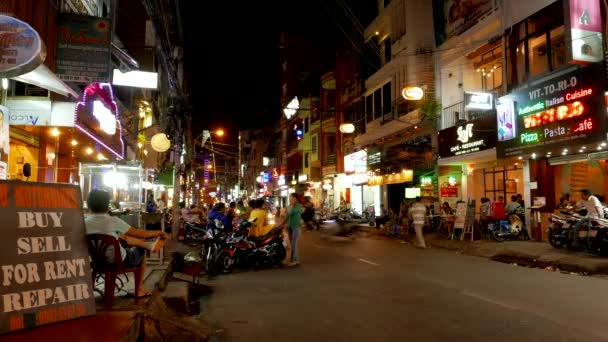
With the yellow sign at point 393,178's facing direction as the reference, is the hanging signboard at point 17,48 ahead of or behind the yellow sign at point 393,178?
ahead

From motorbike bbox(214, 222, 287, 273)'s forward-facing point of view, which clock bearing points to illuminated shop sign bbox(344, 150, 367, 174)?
The illuminated shop sign is roughly at 5 o'clock from the motorbike.

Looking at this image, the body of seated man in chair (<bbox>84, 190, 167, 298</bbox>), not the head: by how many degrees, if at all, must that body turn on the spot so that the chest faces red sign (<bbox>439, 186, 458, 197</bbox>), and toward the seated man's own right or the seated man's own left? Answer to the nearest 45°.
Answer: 0° — they already face it

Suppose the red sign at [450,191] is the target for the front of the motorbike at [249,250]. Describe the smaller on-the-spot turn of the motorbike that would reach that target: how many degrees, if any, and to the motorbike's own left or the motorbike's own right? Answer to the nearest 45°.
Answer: approximately 180°

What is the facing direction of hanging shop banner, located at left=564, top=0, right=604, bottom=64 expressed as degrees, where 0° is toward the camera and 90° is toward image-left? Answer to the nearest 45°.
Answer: approximately 0°

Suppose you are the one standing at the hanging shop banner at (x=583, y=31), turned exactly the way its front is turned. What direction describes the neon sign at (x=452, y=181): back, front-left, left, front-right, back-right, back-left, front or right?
back-right

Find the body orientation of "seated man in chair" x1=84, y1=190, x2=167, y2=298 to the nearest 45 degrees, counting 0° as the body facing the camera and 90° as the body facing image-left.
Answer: approximately 225°
